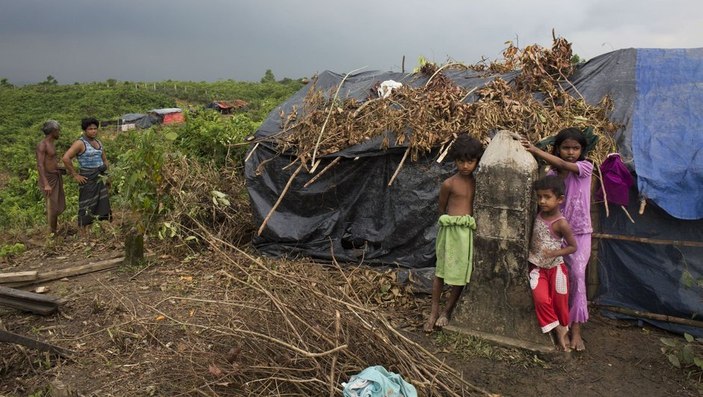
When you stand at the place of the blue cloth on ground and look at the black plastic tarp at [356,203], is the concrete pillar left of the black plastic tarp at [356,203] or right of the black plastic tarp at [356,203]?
right

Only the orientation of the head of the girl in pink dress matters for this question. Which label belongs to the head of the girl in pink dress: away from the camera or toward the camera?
toward the camera

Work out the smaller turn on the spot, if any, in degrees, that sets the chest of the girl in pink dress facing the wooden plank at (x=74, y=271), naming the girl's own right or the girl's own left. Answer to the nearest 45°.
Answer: approximately 45° to the girl's own right

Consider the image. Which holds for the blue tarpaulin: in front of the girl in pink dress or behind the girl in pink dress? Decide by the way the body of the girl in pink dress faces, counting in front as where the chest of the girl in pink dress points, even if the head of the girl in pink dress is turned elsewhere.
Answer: behind

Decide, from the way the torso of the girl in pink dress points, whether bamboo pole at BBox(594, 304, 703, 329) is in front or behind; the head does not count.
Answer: behind

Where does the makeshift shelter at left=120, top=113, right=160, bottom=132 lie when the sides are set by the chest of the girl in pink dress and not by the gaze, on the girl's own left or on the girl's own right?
on the girl's own right

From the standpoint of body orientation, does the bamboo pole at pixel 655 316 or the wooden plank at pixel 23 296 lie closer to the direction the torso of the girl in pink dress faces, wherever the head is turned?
the wooden plank

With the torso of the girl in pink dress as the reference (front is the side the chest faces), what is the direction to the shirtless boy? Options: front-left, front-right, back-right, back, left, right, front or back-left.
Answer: front-right

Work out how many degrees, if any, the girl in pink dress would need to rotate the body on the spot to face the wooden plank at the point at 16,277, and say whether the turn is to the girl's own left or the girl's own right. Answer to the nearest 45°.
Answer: approximately 45° to the girl's own right

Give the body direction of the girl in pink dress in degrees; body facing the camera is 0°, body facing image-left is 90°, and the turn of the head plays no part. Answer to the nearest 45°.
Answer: approximately 45°

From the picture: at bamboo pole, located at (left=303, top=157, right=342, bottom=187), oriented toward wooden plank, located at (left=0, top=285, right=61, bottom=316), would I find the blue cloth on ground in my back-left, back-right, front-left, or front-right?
front-left
